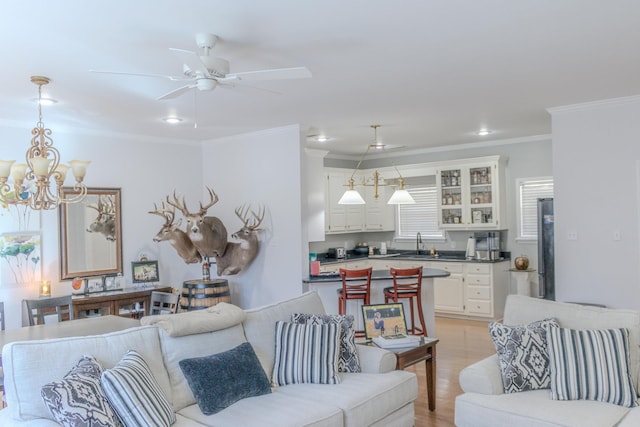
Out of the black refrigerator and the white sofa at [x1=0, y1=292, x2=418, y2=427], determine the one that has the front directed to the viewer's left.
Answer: the black refrigerator

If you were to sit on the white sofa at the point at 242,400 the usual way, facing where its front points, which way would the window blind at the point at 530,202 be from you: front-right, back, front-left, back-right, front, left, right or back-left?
left

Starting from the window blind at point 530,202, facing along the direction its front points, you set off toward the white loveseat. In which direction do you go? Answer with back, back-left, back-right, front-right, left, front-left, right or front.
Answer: front

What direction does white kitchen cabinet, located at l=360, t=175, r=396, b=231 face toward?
toward the camera

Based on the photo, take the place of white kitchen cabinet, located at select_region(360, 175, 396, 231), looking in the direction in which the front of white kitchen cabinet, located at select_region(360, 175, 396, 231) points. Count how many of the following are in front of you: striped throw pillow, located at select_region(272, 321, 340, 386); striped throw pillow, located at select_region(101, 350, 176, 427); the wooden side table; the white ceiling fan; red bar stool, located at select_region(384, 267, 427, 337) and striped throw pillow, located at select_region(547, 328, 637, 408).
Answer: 6

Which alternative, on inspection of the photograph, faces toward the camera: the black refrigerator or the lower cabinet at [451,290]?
the lower cabinet

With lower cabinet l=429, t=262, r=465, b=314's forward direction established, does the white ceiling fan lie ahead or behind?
ahead

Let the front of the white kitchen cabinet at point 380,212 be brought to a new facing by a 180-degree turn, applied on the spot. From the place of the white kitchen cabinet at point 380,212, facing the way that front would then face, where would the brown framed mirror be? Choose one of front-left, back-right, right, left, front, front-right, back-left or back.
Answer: back-left

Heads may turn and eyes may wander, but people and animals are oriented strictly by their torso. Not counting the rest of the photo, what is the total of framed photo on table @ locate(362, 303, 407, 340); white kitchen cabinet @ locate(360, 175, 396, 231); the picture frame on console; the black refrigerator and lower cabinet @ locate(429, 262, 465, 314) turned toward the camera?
4

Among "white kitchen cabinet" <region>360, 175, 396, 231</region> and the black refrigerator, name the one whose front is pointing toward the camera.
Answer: the white kitchen cabinet

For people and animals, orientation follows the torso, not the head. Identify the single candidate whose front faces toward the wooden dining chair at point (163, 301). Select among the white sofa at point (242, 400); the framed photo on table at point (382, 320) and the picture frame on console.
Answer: the picture frame on console

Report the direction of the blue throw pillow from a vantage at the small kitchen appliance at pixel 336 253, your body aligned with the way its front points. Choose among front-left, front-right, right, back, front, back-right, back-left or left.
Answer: front-right

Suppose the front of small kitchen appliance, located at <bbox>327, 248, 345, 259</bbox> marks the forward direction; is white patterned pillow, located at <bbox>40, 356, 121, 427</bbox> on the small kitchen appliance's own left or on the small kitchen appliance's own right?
on the small kitchen appliance's own right

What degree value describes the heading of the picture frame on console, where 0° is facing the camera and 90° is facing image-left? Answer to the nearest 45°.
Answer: approximately 0°

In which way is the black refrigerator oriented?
to the viewer's left

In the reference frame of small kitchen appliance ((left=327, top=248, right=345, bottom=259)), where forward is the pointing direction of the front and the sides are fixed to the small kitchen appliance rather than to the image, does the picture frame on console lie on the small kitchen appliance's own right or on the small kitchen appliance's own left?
on the small kitchen appliance's own right

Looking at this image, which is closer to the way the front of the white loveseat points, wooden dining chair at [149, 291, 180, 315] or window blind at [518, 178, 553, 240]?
the wooden dining chair
